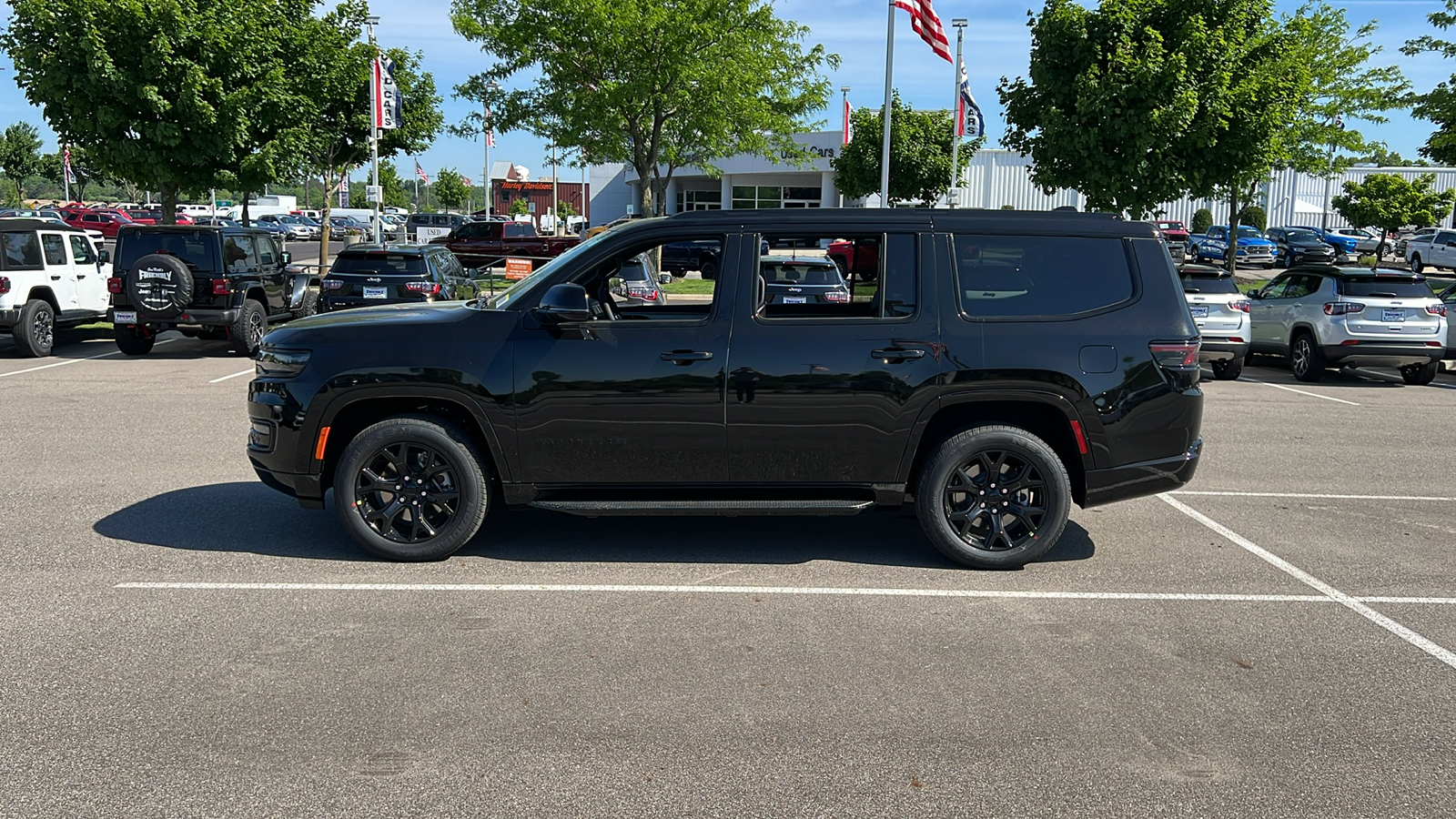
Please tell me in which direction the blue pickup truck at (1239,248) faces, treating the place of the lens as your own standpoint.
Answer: facing the viewer and to the right of the viewer

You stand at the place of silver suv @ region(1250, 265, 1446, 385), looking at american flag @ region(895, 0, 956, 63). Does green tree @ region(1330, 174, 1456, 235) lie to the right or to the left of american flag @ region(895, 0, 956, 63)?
right

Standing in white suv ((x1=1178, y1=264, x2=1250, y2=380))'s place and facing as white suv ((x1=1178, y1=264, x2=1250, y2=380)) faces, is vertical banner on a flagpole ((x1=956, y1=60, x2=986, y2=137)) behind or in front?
in front

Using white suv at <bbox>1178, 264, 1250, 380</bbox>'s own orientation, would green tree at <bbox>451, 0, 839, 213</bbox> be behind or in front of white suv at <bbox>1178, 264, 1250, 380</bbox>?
in front

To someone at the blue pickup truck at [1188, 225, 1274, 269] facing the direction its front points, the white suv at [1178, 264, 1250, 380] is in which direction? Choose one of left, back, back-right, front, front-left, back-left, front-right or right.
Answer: front-right

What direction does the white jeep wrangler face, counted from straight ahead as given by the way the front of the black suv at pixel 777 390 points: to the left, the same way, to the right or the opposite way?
to the right

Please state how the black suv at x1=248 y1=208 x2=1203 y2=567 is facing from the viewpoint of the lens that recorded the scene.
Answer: facing to the left of the viewer

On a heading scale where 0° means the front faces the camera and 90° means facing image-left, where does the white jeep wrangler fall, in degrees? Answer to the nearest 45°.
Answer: approximately 225°

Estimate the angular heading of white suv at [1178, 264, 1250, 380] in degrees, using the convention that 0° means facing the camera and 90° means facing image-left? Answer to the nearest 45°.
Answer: approximately 135°

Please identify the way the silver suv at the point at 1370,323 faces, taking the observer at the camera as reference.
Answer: facing away from the viewer and to the left of the viewer

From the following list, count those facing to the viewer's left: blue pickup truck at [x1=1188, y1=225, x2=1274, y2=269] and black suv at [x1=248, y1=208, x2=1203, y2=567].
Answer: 1

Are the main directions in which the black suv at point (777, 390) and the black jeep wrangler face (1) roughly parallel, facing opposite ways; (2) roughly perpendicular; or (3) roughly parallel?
roughly perpendicular

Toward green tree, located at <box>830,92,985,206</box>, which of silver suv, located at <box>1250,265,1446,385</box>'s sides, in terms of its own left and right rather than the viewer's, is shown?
front

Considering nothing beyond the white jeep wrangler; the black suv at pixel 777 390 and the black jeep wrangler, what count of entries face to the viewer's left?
1

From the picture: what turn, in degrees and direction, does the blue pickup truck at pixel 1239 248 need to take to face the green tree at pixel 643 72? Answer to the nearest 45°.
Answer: approximately 90° to its right

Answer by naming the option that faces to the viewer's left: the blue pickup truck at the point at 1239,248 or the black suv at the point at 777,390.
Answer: the black suv

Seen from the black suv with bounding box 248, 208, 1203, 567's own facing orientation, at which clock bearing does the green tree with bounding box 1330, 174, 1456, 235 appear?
The green tree is roughly at 4 o'clock from the black suv.

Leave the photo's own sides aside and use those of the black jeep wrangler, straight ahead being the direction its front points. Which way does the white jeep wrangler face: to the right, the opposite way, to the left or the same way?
the same way

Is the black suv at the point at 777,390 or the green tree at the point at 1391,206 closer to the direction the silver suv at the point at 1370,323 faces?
the green tree

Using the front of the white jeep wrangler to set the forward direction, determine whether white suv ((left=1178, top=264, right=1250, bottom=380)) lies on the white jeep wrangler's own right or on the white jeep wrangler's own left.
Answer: on the white jeep wrangler's own right

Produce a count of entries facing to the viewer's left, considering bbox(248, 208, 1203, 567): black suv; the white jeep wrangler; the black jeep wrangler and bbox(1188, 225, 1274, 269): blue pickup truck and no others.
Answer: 1

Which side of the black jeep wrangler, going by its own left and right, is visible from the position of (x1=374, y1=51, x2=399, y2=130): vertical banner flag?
front
